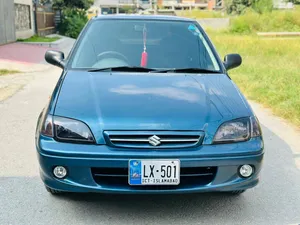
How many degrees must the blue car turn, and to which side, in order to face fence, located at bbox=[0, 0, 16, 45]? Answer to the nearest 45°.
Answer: approximately 180°

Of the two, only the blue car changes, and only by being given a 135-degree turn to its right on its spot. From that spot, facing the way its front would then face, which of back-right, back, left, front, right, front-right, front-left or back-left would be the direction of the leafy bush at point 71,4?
front-right

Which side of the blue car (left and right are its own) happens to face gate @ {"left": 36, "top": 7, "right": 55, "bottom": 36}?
back

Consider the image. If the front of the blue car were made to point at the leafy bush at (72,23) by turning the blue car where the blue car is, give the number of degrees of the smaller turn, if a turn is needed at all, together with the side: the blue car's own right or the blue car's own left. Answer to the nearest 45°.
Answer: approximately 180°

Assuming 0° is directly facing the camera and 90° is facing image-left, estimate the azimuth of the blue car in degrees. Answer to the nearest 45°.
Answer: approximately 0°

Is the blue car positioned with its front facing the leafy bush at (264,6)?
no
